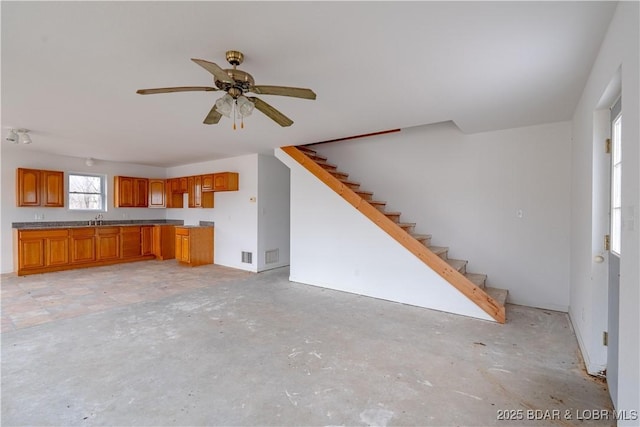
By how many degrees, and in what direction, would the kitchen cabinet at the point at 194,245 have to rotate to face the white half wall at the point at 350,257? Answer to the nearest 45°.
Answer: approximately 90° to its left

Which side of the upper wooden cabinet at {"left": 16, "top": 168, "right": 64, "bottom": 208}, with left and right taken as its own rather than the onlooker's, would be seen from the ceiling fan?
front

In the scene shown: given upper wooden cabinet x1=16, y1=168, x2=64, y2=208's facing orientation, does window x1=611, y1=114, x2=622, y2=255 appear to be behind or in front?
in front

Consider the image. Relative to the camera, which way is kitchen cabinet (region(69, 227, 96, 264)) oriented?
toward the camera

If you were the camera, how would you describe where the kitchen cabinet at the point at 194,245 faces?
facing the viewer and to the left of the viewer

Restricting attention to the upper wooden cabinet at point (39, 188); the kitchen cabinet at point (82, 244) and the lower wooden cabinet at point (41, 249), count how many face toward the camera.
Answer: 3

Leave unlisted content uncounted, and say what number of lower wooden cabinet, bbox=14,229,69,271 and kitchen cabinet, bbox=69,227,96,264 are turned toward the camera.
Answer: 2

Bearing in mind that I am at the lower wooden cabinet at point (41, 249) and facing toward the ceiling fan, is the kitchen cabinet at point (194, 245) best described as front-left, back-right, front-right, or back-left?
front-left

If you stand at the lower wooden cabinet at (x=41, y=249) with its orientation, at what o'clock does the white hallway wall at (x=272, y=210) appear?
The white hallway wall is roughly at 10 o'clock from the lower wooden cabinet.

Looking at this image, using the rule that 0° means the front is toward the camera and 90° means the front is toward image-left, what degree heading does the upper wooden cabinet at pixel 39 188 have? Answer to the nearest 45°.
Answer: approximately 0°

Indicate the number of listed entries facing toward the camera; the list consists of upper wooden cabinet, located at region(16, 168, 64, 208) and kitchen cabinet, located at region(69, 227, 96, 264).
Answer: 2

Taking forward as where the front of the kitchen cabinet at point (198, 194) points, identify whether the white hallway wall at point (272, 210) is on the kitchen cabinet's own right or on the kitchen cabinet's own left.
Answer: on the kitchen cabinet's own left
